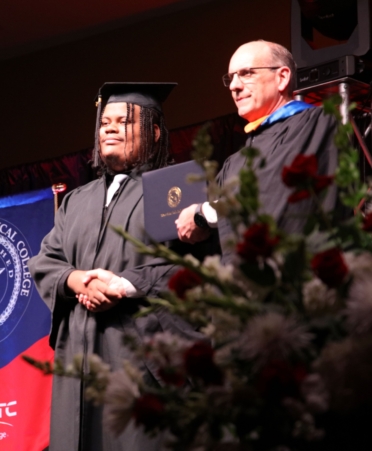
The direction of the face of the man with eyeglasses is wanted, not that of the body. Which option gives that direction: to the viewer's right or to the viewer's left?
to the viewer's left

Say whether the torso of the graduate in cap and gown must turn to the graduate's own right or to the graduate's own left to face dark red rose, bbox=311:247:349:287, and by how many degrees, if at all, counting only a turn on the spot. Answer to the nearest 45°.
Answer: approximately 45° to the graduate's own left

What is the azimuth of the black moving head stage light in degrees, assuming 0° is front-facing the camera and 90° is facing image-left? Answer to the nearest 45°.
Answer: approximately 0°

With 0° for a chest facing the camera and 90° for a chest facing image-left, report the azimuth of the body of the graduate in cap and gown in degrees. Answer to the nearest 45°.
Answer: approximately 45°

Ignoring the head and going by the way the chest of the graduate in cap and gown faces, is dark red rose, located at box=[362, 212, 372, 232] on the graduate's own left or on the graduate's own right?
on the graduate's own left

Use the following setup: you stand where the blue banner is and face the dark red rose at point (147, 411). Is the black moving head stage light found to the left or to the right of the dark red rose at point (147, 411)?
left
